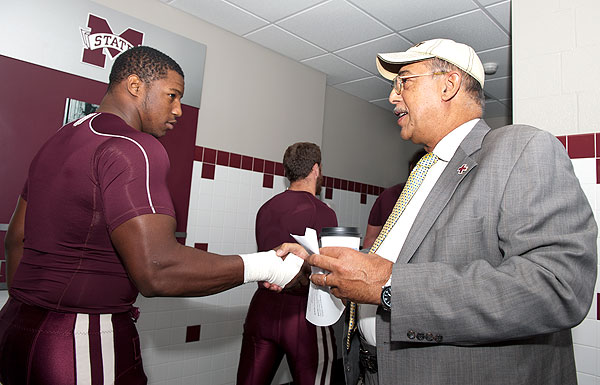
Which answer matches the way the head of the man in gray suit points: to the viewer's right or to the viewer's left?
to the viewer's left

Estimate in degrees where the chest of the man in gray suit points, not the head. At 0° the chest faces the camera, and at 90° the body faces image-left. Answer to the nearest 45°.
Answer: approximately 90°
